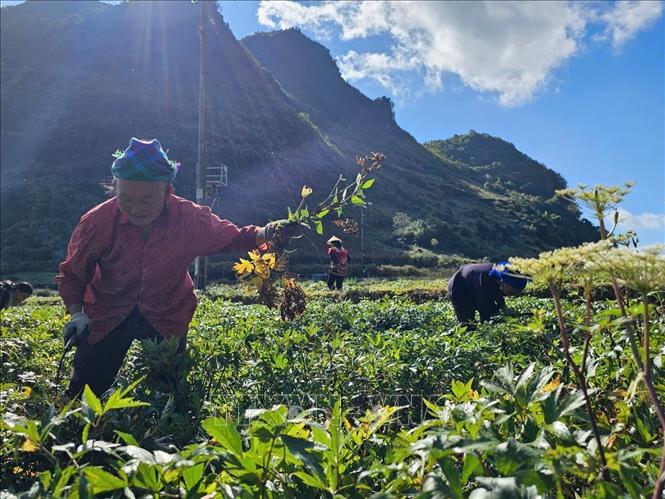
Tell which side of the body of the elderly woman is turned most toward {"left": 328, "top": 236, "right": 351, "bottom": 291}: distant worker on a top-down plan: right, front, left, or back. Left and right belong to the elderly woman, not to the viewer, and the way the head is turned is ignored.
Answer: back

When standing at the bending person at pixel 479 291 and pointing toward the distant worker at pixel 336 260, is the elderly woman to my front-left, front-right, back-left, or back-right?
back-left

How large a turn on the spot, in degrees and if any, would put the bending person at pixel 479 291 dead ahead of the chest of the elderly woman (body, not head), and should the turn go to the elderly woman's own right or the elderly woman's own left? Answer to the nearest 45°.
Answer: approximately 135° to the elderly woman's own left

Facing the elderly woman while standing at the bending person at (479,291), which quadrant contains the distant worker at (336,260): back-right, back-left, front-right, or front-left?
back-right

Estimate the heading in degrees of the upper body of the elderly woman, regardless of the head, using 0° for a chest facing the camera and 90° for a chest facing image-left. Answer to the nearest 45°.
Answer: approximately 0°
